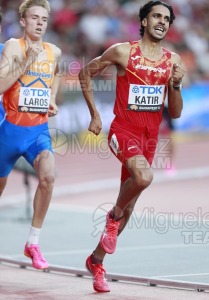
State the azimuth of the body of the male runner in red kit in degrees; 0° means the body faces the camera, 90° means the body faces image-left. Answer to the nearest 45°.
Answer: approximately 315°

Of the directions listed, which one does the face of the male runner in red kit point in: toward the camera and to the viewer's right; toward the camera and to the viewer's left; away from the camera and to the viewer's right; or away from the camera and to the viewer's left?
toward the camera and to the viewer's right
